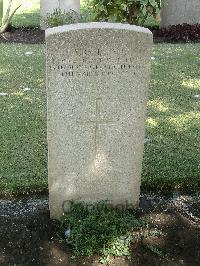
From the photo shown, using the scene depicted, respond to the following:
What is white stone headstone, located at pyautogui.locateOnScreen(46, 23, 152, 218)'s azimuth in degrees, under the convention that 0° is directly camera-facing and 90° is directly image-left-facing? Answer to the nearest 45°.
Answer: approximately 0°

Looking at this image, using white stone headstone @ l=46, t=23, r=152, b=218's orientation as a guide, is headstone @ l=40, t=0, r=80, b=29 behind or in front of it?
behind

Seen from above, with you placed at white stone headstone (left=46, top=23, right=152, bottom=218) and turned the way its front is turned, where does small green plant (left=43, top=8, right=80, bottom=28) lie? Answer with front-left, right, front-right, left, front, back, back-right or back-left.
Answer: back

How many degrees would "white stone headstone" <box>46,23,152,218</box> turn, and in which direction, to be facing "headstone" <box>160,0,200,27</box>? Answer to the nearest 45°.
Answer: approximately 180°
